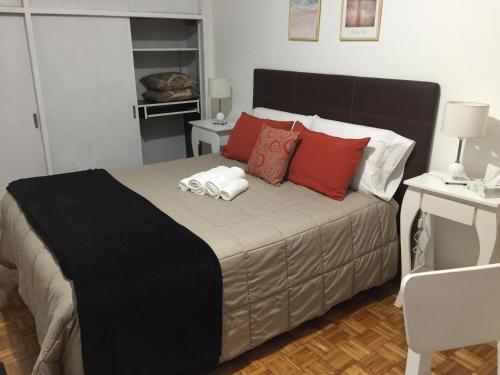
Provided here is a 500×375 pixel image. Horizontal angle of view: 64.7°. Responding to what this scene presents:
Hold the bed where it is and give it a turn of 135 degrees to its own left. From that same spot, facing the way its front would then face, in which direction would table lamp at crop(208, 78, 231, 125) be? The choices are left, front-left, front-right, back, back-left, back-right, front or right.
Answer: left

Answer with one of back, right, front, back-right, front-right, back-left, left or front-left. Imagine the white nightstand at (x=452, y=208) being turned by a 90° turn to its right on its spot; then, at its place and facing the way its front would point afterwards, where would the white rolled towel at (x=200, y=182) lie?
front-left

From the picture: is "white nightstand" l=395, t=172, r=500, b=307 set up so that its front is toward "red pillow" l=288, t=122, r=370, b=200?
no

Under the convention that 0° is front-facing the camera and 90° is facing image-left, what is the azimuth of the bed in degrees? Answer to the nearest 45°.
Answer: approximately 45°

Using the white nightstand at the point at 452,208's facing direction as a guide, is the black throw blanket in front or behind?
in front

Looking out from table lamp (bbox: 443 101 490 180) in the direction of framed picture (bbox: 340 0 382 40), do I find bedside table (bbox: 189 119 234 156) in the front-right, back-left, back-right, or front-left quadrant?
front-left

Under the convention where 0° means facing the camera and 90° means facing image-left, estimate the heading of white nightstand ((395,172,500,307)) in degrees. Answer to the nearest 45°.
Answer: approximately 45°

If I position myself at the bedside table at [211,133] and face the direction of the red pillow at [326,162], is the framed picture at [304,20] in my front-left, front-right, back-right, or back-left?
front-left

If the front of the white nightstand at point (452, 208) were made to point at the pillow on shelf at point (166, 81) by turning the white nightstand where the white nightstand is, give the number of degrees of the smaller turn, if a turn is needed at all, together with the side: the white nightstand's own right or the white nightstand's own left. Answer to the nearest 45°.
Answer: approximately 45° to the white nightstand's own right

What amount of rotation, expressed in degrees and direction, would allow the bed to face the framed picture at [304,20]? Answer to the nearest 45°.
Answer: approximately 135° to its right

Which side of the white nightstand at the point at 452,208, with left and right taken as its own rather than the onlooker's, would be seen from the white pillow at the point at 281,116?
right
